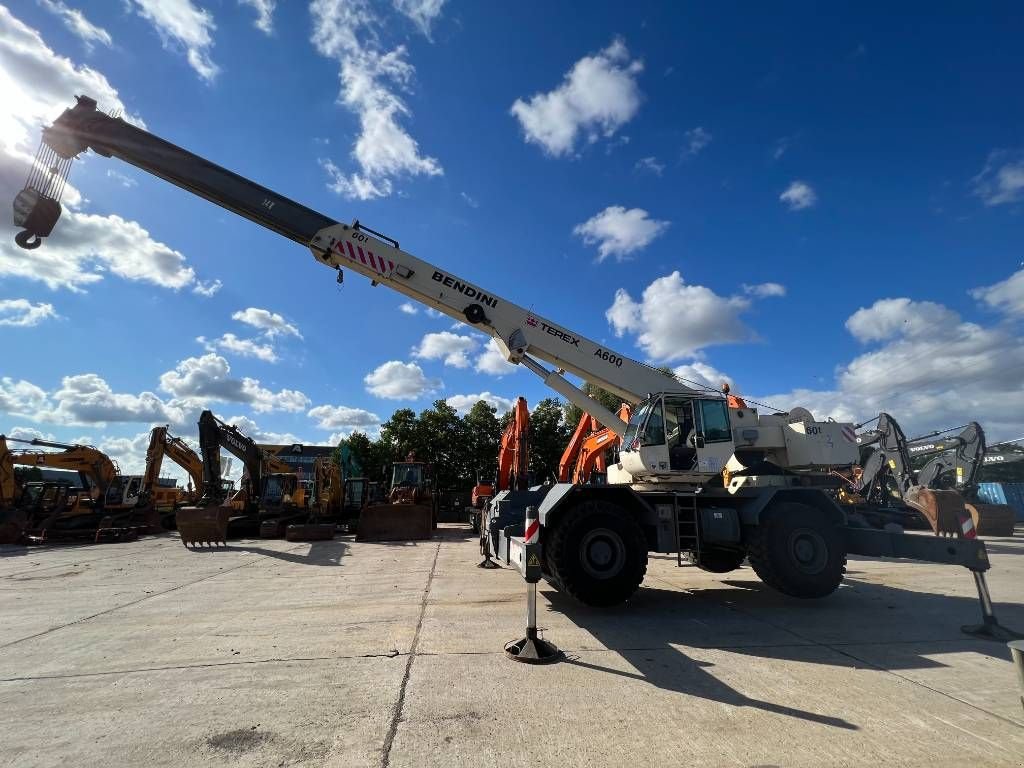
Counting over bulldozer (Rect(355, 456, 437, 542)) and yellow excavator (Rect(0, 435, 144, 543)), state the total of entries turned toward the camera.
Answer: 1

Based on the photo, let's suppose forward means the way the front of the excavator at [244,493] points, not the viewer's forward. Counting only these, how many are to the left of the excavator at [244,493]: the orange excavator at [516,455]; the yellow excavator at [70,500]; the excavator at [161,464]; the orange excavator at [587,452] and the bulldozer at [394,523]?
3

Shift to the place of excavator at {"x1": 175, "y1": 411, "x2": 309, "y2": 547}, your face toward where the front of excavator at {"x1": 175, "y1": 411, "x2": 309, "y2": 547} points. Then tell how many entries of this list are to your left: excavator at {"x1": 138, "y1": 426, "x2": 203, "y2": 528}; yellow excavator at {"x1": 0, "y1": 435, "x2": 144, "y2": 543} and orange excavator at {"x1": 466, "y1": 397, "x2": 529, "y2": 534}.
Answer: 1

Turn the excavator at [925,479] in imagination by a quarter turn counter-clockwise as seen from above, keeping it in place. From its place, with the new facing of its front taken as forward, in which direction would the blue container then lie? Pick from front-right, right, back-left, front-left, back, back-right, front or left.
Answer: front-left

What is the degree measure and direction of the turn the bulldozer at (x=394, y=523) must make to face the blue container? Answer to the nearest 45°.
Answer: approximately 90° to its left

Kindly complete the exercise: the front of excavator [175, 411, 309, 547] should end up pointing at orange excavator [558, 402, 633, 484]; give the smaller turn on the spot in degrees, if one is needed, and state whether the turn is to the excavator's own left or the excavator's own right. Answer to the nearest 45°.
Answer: approximately 90° to the excavator's own left

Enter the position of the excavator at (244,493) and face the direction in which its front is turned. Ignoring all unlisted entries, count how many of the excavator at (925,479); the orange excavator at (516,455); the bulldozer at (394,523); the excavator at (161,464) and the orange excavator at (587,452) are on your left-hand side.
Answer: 4

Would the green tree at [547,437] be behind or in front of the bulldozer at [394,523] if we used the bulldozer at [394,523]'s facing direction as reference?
behind

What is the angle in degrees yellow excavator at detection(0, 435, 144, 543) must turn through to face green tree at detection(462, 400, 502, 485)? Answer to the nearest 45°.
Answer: approximately 180°
